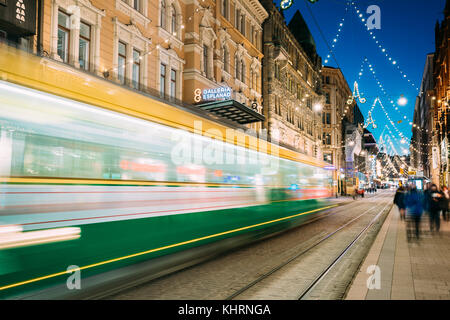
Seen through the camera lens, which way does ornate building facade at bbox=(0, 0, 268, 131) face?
facing the viewer and to the right of the viewer

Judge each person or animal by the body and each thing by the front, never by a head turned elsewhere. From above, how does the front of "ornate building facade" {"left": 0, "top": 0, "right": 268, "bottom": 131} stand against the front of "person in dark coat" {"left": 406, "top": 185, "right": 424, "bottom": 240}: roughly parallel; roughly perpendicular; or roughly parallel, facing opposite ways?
roughly perpendicular

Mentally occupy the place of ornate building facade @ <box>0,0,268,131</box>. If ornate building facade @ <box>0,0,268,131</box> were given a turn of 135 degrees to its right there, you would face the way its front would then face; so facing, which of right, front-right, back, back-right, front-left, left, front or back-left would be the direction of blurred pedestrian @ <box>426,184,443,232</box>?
back-left

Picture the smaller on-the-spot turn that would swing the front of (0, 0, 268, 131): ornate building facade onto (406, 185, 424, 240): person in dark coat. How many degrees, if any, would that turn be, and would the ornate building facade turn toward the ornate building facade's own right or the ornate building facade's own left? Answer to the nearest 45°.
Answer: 0° — it already faces them
